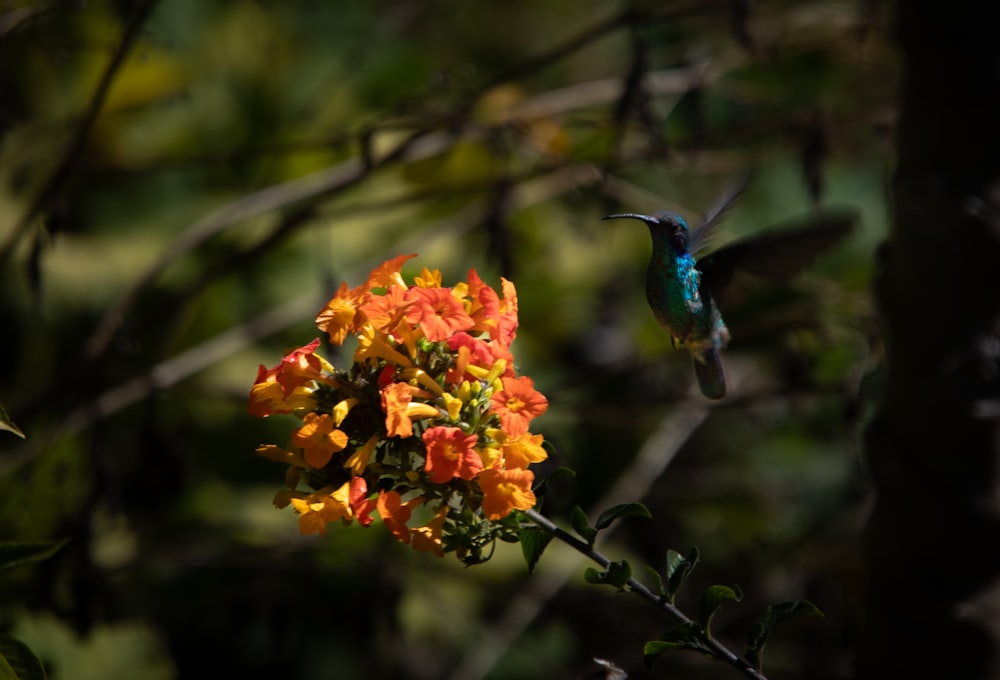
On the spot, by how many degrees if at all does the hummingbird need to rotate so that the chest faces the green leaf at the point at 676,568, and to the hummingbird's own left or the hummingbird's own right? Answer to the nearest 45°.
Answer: approximately 90° to the hummingbird's own left

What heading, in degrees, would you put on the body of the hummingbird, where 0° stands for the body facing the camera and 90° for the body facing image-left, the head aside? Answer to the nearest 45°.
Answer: approximately 90°

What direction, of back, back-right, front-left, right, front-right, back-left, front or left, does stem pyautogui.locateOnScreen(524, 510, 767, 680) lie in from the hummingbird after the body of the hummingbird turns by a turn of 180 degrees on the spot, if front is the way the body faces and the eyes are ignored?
right

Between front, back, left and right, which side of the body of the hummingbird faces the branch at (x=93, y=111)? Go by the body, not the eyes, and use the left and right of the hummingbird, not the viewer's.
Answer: front
